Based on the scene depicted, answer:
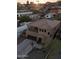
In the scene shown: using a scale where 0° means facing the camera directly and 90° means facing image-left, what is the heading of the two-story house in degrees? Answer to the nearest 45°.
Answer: approximately 45°
